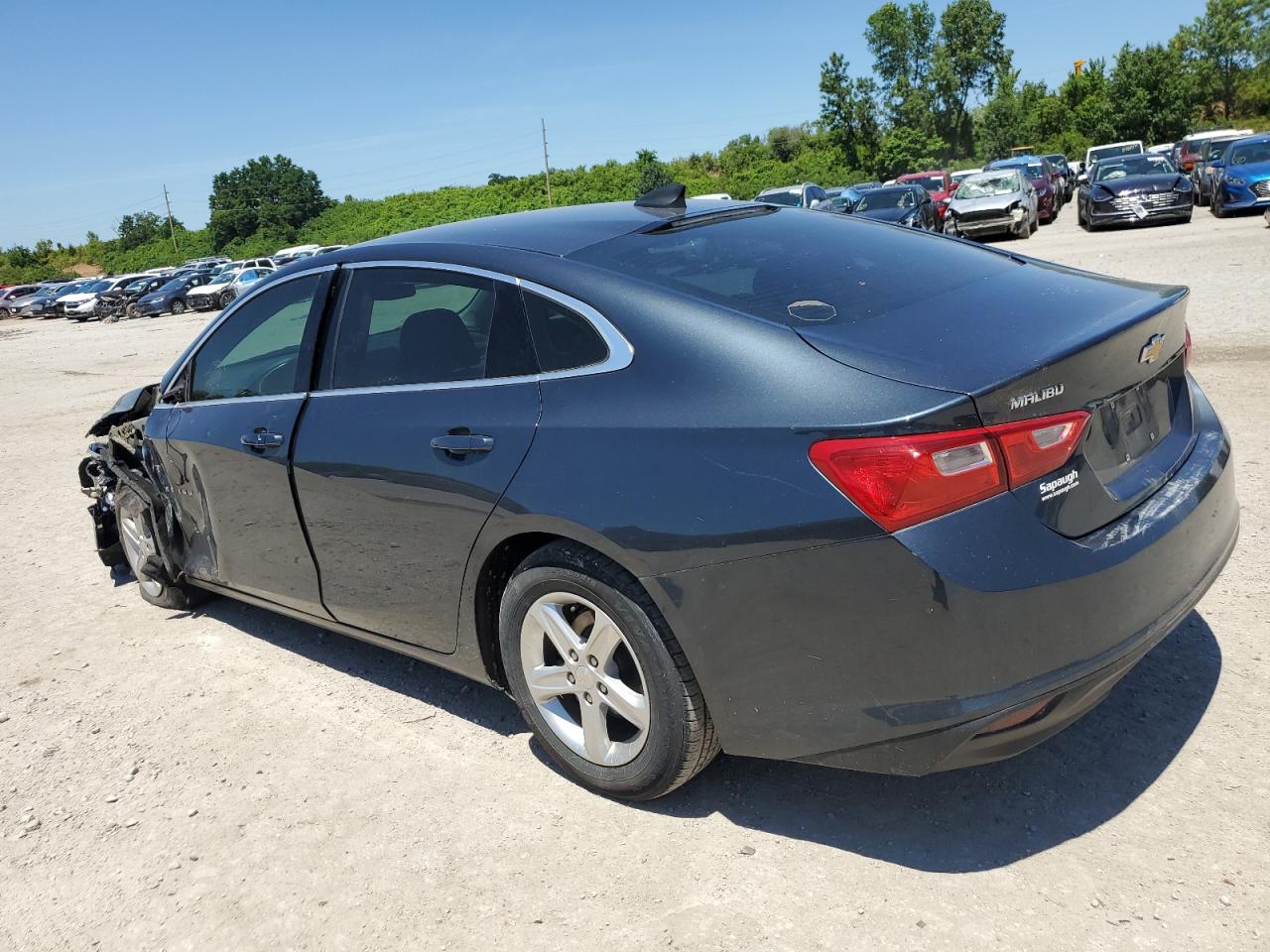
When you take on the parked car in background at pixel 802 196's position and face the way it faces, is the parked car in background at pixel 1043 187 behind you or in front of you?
behind

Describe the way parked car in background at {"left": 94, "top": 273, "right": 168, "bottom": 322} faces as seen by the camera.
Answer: facing the viewer and to the left of the viewer

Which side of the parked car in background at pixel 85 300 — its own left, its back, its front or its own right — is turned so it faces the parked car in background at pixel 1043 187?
left

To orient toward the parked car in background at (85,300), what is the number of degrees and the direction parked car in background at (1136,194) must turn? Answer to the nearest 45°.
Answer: approximately 90° to its right

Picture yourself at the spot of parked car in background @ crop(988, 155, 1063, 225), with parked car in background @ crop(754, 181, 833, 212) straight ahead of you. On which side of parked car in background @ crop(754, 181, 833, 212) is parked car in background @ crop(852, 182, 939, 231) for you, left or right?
left

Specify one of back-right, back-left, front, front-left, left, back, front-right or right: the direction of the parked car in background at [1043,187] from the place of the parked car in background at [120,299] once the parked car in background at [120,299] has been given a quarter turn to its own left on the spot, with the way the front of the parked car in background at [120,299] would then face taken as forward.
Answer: front

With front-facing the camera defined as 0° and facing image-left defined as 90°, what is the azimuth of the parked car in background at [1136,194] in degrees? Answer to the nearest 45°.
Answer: approximately 0°

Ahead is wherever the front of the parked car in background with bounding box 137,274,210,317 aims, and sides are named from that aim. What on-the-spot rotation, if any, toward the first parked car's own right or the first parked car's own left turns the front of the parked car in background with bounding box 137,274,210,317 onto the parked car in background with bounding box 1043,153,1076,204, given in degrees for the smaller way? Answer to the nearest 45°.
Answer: approximately 90° to the first parked car's own left

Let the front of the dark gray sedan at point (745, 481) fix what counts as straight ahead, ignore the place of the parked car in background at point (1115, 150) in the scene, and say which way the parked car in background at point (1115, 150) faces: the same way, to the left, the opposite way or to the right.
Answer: to the left

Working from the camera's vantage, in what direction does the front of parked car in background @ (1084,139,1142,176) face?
facing the viewer

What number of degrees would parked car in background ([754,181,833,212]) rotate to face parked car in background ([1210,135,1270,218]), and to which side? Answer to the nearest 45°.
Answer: approximately 90° to its left

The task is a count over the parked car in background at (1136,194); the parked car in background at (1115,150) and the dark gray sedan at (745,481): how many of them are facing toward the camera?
2

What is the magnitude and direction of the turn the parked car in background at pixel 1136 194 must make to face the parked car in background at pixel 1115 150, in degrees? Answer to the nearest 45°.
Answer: approximately 180°

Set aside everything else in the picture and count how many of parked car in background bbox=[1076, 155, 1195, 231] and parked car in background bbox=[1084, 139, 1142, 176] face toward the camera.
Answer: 2
